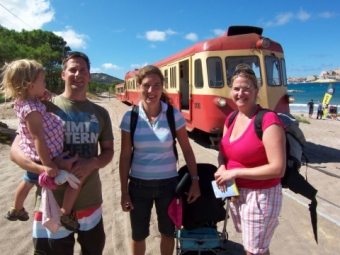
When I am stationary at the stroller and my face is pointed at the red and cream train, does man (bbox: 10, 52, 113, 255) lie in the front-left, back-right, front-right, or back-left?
back-left

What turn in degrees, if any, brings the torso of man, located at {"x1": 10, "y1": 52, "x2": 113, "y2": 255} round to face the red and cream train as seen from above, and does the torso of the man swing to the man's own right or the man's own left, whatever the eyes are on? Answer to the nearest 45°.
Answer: approximately 135° to the man's own left

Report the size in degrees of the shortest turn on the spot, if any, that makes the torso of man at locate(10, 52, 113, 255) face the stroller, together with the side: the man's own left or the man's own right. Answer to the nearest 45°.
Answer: approximately 90° to the man's own left

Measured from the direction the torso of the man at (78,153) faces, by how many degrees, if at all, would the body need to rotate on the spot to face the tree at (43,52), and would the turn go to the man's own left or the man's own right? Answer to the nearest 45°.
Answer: approximately 180°

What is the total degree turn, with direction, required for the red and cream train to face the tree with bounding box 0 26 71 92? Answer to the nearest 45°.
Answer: approximately 180°
